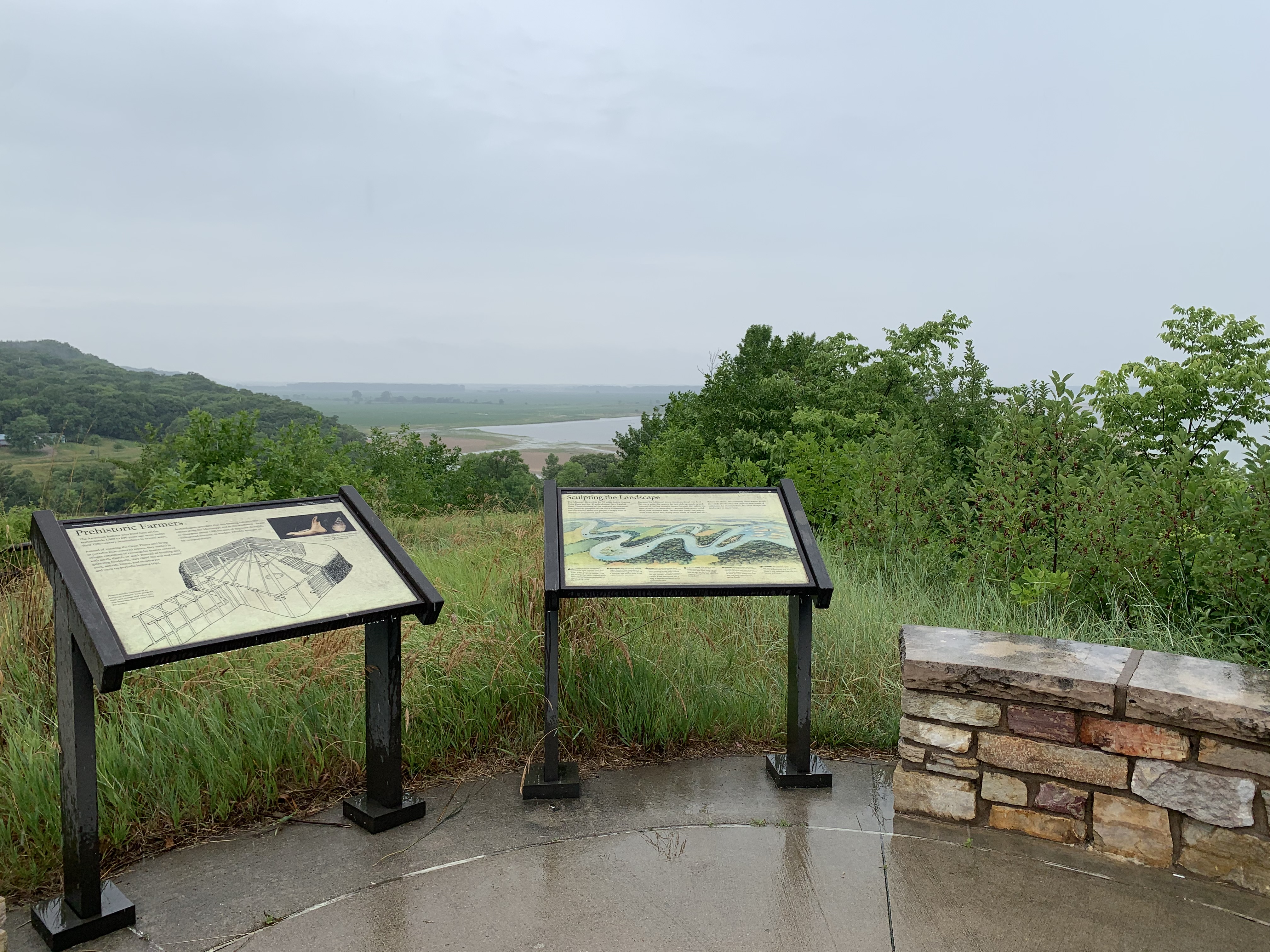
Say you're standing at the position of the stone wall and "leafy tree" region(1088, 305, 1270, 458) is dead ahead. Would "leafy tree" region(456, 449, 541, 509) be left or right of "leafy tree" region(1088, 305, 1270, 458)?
left

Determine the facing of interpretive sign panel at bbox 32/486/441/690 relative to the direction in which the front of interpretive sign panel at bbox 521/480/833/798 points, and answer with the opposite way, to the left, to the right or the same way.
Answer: to the left

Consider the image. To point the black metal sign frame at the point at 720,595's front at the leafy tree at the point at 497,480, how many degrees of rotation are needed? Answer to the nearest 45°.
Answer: approximately 180°

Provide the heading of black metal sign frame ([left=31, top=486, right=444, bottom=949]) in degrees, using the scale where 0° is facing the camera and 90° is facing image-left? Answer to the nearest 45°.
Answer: approximately 315°

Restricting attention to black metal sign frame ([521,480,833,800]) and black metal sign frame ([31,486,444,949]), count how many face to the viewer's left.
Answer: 0

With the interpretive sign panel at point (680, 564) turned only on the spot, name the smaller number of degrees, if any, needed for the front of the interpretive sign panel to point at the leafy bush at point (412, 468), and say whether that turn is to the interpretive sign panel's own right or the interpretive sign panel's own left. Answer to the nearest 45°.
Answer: approximately 180°

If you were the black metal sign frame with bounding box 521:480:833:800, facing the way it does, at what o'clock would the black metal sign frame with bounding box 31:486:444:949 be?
the black metal sign frame with bounding box 31:486:444:949 is roughly at 2 o'clock from the black metal sign frame with bounding box 521:480:833:800.

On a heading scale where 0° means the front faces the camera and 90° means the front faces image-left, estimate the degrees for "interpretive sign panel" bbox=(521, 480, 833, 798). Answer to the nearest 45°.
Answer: approximately 0°

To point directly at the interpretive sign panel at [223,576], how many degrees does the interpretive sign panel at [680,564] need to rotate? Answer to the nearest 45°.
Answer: approximately 45° to its right

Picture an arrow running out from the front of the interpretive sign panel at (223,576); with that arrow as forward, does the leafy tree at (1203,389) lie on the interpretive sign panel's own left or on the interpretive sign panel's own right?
on the interpretive sign panel's own left

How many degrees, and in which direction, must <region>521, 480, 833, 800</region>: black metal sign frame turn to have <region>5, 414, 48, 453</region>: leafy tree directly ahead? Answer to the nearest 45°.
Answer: approximately 135° to its right

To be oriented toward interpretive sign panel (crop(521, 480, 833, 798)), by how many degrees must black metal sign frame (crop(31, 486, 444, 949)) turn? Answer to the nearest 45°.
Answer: approximately 45° to its left

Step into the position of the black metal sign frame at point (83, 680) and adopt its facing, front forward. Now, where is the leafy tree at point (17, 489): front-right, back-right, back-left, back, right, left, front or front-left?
back-left

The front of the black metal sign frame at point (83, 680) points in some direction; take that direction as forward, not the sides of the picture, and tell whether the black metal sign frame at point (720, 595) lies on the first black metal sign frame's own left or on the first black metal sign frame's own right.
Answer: on the first black metal sign frame's own left

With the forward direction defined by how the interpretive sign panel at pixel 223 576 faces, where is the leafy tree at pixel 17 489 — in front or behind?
behind

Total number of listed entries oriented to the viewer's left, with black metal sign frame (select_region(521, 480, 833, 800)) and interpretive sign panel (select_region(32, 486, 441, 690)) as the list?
0

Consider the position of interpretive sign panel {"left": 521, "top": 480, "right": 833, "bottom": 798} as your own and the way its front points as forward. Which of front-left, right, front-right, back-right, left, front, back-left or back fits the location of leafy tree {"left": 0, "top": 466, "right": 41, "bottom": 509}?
back-right
